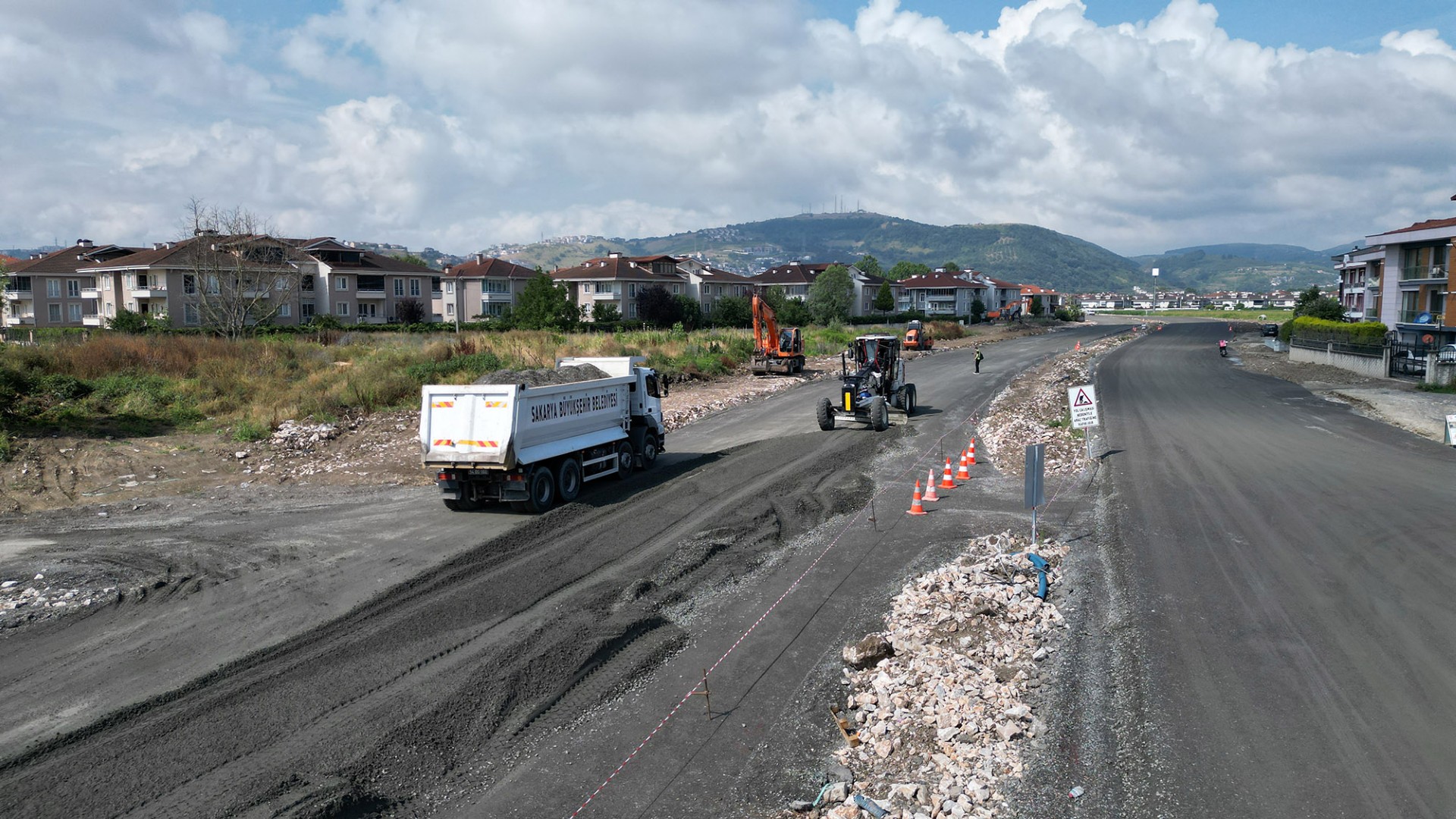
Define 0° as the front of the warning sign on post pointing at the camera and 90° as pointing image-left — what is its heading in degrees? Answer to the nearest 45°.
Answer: approximately 0°

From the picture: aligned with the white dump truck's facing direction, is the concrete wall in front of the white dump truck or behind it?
in front

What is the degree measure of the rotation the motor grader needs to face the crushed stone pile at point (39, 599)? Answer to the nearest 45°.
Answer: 0° — it already faces it

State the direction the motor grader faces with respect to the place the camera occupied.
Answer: facing the viewer and to the left of the viewer

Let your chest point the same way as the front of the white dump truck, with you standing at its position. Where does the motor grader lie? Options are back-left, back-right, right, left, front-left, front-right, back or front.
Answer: front

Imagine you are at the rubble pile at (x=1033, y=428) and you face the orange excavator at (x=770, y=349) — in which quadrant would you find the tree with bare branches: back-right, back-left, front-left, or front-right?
front-left

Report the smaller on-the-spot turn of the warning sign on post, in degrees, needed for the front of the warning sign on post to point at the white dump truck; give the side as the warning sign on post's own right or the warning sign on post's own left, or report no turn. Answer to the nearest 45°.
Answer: approximately 45° to the warning sign on post's own right

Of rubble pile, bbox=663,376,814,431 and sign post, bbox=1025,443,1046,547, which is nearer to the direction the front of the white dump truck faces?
the rubble pile

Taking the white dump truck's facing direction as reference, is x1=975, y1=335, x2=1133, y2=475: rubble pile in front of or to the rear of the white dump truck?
in front

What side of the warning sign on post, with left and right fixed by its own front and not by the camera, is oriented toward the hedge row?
back

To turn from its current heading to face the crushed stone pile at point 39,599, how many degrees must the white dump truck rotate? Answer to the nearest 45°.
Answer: approximately 180°

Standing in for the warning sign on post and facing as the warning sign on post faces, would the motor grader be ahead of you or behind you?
behind

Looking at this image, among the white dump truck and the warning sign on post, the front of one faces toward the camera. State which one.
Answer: the warning sign on post

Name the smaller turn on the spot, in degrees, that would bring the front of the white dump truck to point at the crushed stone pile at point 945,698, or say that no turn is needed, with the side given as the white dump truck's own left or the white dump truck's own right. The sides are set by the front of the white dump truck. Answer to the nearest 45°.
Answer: approximately 90° to the white dump truck's own right

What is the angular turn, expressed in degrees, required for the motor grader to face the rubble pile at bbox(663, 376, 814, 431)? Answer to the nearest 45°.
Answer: approximately 90° to its right

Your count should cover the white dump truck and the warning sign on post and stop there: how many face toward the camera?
1

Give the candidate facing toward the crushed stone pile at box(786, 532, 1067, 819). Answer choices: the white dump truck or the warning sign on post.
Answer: the warning sign on post

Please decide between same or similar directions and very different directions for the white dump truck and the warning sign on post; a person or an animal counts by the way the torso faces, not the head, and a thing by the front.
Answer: very different directions
